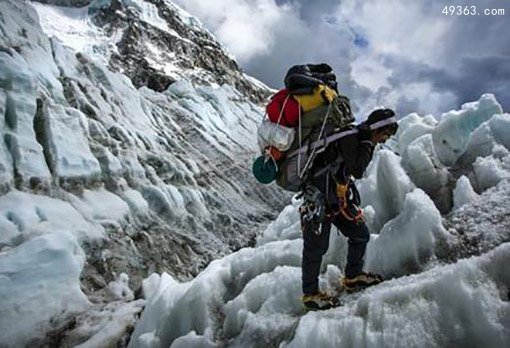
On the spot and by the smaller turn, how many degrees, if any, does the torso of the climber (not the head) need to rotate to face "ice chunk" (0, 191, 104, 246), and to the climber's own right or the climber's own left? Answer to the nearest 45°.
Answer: approximately 135° to the climber's own left

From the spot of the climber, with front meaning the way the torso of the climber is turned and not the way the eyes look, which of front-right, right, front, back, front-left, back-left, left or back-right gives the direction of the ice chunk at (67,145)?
back-left

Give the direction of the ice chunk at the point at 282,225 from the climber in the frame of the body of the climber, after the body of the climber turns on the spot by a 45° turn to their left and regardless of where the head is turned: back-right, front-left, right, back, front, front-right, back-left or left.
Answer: front-left

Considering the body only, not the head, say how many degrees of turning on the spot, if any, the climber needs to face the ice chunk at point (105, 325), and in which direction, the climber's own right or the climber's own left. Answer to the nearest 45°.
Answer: approximately 135° to the climber's own left
